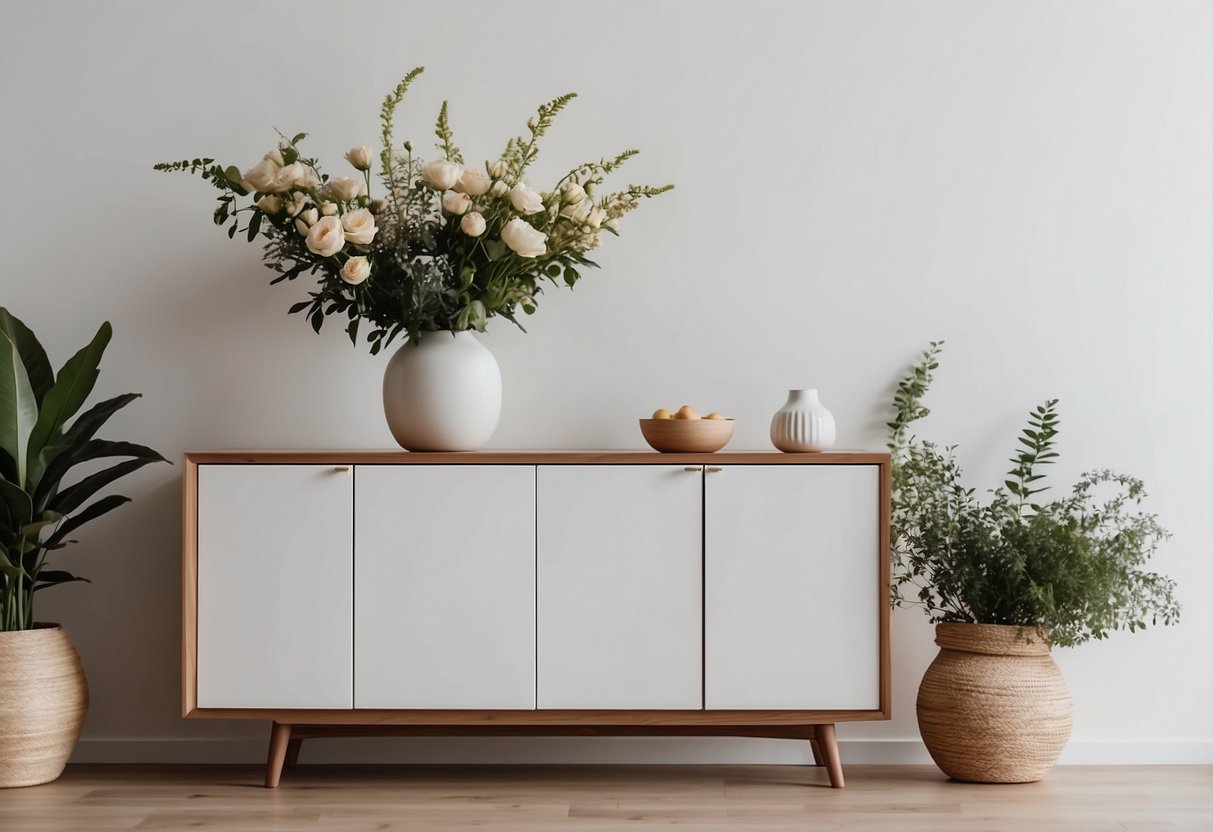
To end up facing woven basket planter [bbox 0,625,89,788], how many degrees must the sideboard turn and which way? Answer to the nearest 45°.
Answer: approximately 90° to its right

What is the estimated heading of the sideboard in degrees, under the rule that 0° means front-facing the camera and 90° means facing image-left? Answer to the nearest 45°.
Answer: approximately 0°

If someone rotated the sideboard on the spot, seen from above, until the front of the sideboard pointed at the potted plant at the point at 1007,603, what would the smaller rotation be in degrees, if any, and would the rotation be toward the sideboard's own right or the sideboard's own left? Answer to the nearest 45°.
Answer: approximately 90° to the sideboard's own left

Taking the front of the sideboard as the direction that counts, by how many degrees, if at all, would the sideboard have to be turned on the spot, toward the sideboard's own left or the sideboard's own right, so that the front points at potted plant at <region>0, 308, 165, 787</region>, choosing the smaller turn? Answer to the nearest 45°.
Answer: approximately 90° to the sideboard's own right
